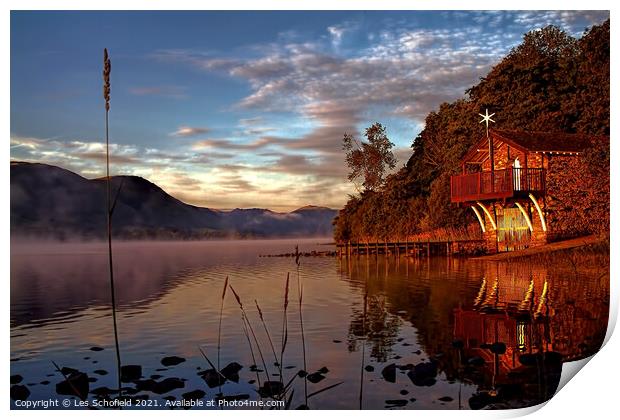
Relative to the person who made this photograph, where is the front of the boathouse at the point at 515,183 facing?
facing the viewer and to the left of the viewer

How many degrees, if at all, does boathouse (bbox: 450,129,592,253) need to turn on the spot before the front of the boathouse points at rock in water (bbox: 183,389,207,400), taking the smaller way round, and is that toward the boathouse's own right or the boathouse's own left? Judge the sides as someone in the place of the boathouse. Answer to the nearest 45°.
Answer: approximately 45° to the boathouse's own left

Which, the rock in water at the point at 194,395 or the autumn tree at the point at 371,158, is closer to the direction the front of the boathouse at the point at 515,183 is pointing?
the rock in water

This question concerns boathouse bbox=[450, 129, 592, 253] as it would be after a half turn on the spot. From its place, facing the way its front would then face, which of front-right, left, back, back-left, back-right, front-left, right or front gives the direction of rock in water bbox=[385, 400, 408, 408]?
back-right

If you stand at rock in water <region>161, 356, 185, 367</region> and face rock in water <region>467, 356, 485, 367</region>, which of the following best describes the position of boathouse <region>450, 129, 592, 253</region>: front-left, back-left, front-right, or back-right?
front-left

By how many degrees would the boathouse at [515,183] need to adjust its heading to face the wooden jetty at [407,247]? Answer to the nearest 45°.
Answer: approximately 90° to its right

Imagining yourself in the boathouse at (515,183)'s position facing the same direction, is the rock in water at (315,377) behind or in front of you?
in front

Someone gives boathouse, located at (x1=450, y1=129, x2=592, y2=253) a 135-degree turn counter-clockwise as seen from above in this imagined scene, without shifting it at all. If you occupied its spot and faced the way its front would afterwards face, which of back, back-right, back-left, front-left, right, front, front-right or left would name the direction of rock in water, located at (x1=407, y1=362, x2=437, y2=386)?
right

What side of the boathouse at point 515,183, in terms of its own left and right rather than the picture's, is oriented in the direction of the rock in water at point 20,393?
front

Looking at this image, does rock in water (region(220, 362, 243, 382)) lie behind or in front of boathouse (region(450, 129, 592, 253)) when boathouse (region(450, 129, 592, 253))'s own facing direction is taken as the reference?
in front

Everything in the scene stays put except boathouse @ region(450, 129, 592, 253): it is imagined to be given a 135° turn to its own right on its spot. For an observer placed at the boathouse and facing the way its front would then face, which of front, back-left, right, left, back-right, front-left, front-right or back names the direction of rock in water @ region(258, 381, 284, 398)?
back

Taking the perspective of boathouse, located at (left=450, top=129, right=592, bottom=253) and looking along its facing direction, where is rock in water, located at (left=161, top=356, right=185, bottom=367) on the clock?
The rock in water is roughly at 11 o'clock from the boathouse.
